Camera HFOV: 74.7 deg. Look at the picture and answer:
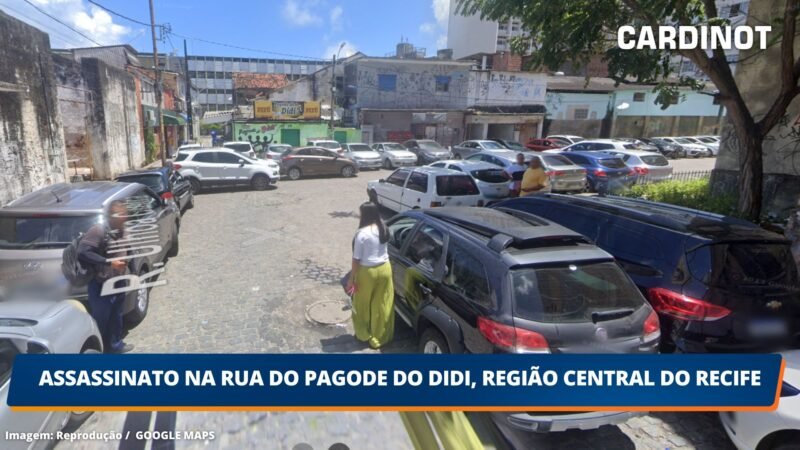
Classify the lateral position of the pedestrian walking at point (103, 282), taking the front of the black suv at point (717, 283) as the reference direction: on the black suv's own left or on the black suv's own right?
on the black suv's own left

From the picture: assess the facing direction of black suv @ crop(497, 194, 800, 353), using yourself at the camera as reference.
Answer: facing away from the viewer and to the left of the viewer

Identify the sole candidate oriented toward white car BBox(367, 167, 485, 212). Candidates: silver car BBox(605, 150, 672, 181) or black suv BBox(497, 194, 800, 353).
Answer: the black suv

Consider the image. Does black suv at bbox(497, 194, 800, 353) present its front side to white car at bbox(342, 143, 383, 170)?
yes

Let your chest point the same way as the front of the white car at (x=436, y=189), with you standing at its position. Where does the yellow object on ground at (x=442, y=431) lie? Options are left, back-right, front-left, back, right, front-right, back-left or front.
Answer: back-left

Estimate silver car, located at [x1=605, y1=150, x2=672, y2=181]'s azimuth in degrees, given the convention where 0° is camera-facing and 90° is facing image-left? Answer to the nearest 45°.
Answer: approximately 135°

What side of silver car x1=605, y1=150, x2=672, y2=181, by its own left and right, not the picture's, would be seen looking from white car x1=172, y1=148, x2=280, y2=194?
left

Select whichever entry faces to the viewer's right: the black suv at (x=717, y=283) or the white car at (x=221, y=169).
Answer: the white car
